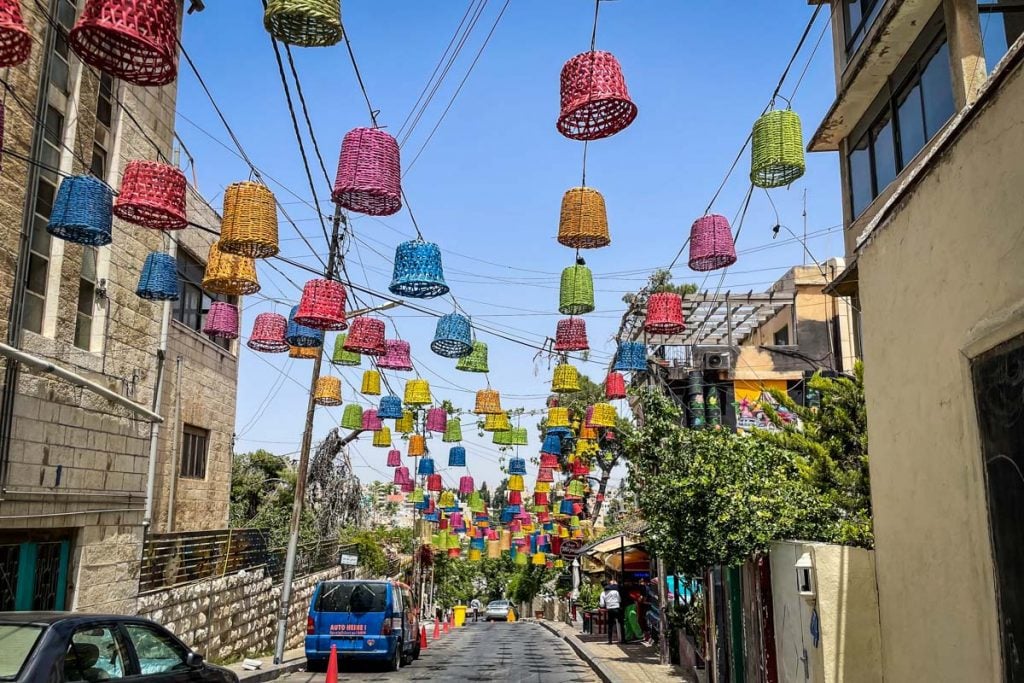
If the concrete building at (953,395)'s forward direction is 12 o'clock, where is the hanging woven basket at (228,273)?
The hanging woven basket is roughly at 12 o'clock from the concrete building.

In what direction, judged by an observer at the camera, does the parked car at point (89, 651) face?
facing away from the viewer and to the right of the viewer

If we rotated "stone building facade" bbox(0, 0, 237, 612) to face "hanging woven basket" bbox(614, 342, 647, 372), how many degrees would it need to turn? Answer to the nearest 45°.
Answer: approximately 45° to its left

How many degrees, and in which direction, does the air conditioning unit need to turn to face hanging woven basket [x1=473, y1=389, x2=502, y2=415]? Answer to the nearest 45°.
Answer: approximately 45° to its right

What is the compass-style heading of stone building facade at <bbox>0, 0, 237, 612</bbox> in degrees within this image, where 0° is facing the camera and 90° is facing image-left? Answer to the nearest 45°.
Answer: approximately 315°

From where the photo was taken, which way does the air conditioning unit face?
toward the camera

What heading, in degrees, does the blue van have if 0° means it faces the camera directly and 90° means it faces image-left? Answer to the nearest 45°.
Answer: approximately 180°

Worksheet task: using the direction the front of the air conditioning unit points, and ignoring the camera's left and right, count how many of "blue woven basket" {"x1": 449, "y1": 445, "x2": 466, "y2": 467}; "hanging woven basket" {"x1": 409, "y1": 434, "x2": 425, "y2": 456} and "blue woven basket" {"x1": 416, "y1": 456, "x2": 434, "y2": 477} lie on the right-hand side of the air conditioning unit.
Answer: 3

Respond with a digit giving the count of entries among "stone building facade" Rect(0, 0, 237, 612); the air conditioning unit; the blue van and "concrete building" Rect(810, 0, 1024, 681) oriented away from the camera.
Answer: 1

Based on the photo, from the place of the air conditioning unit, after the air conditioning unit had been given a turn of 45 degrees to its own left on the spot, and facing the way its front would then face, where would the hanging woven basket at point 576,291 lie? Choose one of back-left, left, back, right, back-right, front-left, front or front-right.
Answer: front-right

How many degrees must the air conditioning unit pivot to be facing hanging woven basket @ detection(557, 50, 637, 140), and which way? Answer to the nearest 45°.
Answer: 0° — it already faces it

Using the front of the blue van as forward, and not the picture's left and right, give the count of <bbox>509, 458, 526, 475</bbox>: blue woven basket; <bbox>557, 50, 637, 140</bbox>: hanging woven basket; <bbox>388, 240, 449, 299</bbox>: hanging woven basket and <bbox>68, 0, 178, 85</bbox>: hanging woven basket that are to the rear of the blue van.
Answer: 3

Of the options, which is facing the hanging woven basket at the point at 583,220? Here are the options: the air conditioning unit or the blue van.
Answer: the air conditioning unit

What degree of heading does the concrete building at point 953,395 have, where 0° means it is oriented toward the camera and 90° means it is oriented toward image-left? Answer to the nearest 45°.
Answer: approximately 45°

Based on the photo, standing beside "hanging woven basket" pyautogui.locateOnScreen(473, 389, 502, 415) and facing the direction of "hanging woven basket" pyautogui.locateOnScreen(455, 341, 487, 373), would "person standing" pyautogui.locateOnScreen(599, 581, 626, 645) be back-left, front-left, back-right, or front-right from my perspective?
back-left

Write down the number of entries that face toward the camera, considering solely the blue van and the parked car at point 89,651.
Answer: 0

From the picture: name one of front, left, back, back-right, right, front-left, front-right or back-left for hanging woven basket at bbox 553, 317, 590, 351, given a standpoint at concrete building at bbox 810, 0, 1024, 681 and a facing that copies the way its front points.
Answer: right

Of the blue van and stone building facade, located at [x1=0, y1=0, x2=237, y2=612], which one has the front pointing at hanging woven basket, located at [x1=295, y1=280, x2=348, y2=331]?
the stone building facade

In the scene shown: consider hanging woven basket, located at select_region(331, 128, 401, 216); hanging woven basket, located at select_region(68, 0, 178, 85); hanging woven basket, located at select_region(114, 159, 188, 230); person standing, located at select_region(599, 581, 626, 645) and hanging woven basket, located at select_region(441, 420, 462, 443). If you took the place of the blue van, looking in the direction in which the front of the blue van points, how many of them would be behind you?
3

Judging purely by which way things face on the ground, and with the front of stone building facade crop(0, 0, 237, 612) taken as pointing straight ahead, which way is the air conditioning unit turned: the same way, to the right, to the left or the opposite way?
to the right
